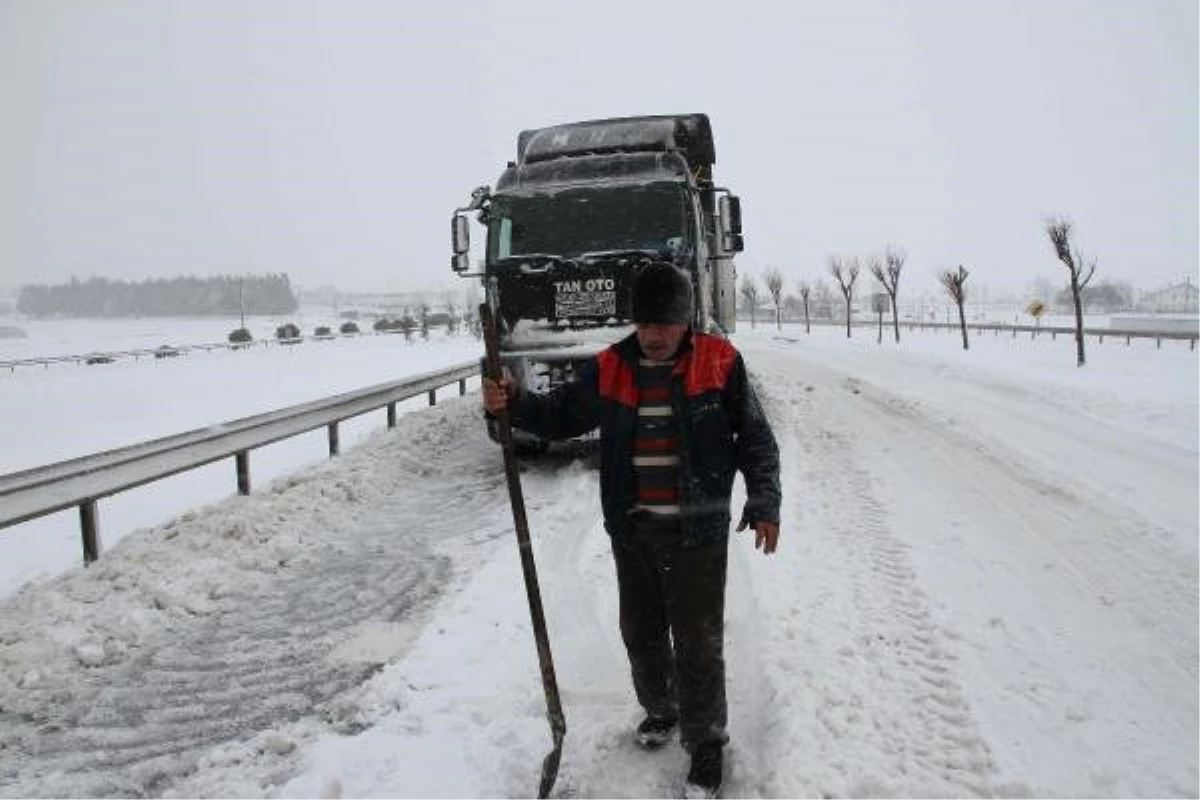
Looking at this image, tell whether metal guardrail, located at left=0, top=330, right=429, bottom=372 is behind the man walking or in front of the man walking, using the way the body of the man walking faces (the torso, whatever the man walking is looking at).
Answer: behind

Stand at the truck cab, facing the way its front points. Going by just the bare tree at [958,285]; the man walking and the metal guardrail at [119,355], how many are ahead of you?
1

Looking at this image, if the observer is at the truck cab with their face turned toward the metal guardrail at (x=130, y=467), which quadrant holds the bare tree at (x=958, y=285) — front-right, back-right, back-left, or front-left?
back-right

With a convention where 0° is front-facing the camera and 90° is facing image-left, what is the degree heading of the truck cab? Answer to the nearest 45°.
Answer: approximately 0°

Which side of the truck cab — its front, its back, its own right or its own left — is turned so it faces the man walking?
front

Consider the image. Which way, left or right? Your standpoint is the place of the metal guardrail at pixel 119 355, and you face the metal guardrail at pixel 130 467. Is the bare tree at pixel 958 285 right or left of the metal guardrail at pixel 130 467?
left

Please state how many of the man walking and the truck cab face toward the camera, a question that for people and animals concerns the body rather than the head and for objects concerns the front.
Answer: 2

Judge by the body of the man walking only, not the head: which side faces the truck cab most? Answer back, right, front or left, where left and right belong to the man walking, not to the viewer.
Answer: back
